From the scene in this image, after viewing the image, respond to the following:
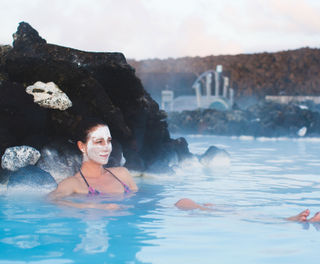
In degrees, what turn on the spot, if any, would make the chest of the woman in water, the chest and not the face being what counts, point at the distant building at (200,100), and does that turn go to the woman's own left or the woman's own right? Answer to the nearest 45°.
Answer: approximately 135° to the woman's own left

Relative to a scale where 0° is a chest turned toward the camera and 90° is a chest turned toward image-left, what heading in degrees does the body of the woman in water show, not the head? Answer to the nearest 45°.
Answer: approximately 315°

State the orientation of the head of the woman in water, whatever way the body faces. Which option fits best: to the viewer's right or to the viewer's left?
to the viewer's right

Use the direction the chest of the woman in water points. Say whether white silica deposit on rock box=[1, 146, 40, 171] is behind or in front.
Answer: behind

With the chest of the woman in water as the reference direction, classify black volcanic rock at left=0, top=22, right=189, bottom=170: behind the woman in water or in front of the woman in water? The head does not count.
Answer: behind
